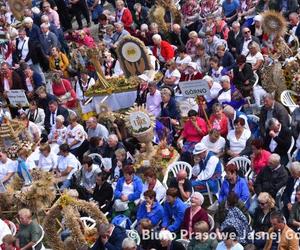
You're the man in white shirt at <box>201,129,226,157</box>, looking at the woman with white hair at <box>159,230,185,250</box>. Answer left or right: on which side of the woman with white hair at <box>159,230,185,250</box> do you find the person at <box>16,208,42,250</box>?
right

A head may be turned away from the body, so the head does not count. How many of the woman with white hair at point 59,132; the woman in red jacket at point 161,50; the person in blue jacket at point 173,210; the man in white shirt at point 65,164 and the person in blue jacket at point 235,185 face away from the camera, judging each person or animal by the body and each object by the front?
0

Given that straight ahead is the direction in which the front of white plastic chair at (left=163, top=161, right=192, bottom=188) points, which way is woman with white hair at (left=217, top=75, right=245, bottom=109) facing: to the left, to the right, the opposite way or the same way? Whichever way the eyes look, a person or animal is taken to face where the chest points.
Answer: the same way

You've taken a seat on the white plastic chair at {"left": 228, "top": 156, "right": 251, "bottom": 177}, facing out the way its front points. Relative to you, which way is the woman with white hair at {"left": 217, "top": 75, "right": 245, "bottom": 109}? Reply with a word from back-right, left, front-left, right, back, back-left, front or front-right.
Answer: back-right

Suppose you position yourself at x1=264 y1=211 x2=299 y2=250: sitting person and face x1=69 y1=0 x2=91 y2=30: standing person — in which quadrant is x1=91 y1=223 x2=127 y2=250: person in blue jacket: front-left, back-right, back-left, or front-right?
front-left

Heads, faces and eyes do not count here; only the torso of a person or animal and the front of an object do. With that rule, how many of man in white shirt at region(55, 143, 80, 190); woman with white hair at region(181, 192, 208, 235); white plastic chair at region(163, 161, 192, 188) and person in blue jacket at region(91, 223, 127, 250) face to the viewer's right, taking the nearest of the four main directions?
0

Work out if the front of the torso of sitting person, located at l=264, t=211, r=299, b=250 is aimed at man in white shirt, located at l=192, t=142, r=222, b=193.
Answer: no

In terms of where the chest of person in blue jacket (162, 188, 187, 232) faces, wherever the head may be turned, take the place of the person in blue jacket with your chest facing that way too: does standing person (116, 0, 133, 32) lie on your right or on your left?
on your right

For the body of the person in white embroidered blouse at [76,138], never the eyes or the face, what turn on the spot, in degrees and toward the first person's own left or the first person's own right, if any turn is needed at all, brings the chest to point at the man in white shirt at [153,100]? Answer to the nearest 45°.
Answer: approximately 135° to the first person's own left

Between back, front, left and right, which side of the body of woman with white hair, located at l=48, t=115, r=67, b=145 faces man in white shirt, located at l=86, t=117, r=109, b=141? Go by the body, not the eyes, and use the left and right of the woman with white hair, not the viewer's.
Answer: left
